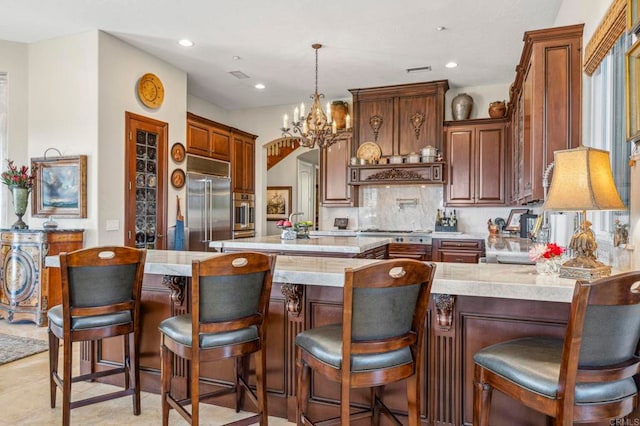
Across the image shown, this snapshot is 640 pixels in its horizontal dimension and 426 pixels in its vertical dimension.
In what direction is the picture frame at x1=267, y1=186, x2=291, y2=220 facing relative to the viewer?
toward the camera

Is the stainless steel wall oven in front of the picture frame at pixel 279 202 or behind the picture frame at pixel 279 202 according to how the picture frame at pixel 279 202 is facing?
in front

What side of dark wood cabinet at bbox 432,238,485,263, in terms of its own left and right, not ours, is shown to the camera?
front

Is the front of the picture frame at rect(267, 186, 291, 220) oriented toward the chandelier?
yes

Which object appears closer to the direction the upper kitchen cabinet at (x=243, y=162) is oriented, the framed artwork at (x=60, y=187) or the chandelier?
the chandelier

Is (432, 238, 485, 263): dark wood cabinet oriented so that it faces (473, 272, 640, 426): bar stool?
yes

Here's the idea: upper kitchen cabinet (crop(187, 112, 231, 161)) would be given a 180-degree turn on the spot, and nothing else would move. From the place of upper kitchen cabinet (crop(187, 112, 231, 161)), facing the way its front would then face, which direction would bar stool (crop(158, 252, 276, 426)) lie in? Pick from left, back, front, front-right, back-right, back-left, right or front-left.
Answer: back-left

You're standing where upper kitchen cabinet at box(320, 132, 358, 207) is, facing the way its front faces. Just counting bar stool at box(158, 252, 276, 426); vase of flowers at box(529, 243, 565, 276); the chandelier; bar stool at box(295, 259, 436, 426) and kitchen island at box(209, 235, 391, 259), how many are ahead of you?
5

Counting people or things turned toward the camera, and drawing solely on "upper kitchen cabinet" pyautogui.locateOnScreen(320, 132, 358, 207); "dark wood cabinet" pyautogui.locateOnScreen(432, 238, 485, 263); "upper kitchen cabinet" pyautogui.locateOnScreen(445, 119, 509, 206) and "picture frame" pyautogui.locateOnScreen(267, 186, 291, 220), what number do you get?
4

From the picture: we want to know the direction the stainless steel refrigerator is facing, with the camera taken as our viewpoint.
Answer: facing the viewer and to the right of the viewer

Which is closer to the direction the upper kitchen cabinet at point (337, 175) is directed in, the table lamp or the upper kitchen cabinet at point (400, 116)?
the table lamp

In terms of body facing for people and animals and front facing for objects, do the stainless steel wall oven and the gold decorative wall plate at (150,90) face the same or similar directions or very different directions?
same or similar directions

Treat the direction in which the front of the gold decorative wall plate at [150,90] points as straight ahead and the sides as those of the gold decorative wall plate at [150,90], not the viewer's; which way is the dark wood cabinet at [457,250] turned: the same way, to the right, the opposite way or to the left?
to the right

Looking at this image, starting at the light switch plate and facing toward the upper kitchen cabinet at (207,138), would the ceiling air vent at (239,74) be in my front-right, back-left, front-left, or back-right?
front-right

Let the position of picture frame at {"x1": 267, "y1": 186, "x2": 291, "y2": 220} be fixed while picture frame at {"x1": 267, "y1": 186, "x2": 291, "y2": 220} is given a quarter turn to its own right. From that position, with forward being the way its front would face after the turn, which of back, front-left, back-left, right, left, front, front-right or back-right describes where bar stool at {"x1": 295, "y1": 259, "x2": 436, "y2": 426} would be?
left

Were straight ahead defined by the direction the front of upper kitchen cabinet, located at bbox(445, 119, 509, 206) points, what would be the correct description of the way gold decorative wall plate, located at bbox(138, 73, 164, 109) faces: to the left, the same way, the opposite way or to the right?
to the left

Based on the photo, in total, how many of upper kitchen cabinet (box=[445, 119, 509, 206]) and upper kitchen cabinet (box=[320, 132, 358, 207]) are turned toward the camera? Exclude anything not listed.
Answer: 2
